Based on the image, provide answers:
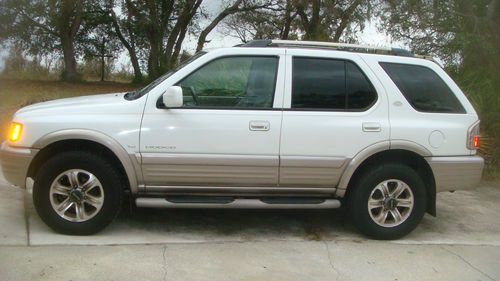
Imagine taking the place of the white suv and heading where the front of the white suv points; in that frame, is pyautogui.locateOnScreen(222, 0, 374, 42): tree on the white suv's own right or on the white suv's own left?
on the white suv's own right

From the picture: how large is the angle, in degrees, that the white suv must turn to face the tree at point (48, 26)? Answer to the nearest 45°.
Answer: approximately 45° to its right

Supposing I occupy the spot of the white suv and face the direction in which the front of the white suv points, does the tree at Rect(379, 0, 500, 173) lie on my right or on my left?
on my right

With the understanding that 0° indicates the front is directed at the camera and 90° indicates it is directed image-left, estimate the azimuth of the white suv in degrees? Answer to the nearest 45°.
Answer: approximately 90°
